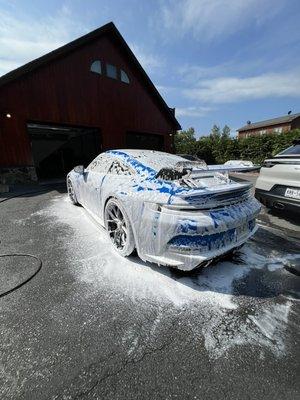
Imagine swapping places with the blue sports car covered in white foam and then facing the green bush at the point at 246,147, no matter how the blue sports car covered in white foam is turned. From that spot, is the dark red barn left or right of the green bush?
left

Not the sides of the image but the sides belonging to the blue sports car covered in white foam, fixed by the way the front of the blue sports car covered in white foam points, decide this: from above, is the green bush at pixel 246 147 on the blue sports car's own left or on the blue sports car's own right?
on the blue sports car's own right

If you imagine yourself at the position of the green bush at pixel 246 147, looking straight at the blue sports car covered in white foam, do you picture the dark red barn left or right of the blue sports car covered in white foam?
right

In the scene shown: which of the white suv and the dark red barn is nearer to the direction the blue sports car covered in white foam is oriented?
the dark red barn

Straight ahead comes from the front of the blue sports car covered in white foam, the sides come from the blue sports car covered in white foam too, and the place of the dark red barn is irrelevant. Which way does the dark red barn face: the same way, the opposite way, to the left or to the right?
the opposite way

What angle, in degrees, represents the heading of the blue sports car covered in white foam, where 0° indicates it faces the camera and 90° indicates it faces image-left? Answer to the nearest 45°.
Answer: approximately 135°

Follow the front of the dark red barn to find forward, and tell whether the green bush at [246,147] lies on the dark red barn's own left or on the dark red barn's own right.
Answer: on the dark red barn's own left

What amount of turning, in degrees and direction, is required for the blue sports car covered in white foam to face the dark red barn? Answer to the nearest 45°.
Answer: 0° — it already faces it

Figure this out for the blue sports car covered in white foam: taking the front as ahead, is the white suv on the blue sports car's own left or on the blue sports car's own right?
on the blue sports car's own right

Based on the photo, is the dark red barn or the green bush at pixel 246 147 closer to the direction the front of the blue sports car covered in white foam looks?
the dark red barn
